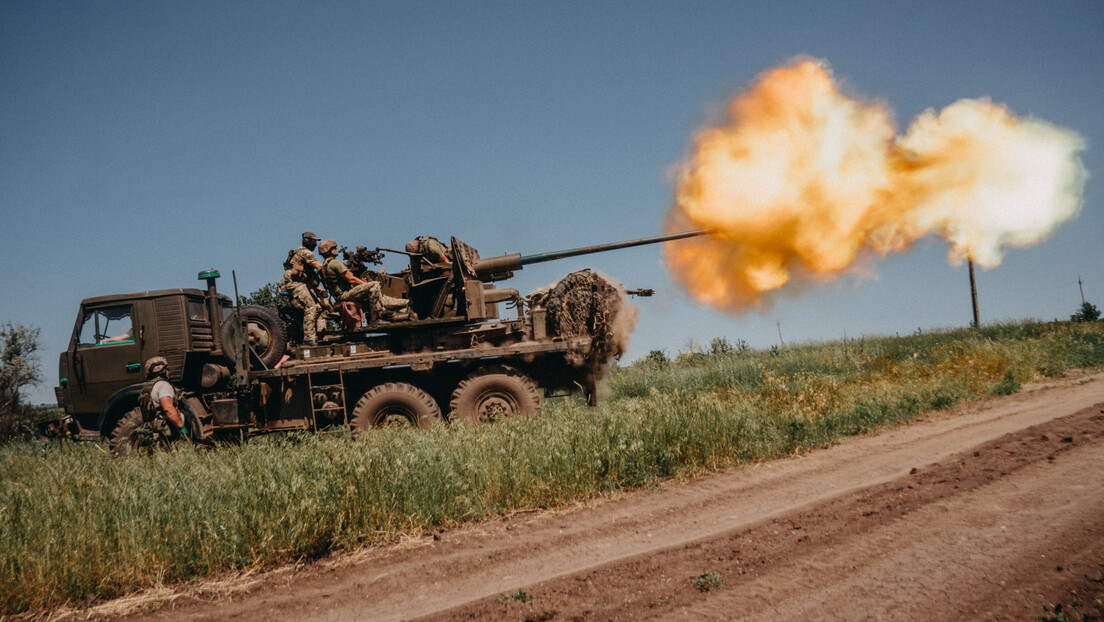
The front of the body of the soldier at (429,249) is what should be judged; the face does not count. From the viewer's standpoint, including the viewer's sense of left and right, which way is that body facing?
facing to the right of the viewer

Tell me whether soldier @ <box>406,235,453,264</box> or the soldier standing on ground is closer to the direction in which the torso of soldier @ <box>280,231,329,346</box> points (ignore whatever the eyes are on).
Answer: the soldier

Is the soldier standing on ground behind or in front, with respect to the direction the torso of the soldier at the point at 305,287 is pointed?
behind

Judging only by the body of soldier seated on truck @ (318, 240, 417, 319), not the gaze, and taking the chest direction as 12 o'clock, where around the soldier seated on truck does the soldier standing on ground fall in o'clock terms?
The soldier standing on ground is roughly at 5 o'clock from the soldier seated on truck.

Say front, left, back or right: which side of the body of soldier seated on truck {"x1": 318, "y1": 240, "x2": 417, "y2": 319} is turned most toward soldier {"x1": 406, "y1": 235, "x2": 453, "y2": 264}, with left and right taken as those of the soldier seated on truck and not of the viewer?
front

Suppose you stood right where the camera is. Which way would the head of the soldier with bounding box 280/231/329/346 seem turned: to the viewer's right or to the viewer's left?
to the viewer's right

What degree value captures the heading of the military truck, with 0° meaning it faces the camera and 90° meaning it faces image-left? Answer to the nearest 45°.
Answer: approximately 90°

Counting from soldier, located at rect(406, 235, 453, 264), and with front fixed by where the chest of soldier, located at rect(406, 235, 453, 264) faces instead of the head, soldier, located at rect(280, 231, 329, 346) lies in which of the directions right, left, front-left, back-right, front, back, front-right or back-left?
back

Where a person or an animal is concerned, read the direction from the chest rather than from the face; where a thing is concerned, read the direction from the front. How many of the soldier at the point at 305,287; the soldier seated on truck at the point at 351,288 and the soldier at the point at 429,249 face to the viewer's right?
3

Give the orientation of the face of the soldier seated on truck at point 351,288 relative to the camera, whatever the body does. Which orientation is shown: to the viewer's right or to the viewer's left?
to the viewer's right

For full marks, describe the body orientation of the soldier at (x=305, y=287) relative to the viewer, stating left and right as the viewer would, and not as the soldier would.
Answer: facing to the right of the viewer

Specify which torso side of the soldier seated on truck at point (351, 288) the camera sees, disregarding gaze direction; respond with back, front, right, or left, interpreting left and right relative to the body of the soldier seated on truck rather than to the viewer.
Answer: right

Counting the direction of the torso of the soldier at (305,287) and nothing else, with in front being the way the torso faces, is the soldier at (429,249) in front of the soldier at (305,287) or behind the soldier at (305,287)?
in front
